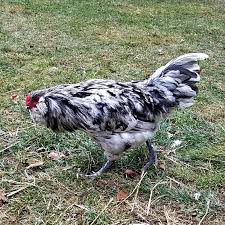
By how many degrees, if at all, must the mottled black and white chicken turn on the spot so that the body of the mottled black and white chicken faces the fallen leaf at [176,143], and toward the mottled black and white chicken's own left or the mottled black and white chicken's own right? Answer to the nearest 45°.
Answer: approximately 135° to the mottled black and white chicken's own right

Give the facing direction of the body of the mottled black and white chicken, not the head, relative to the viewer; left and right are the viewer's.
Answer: facing to the left of the viewer

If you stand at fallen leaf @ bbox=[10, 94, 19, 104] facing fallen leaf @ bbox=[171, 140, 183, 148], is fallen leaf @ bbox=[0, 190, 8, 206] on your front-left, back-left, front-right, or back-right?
front-right

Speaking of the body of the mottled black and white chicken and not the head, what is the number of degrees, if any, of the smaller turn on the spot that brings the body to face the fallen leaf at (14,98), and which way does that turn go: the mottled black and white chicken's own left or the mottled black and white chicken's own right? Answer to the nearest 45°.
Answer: approximately 45° to the mottled black and white chicken's own right

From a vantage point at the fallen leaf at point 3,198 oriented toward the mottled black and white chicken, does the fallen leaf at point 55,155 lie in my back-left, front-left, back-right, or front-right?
front-left

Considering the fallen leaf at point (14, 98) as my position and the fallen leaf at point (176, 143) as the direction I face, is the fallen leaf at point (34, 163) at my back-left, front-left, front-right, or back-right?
front-right

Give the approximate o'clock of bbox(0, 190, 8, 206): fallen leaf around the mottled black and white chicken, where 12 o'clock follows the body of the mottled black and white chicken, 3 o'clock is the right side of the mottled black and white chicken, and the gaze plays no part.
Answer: The fallen leaf is roughly at 11 o'clock from the mottled black and white chicken.

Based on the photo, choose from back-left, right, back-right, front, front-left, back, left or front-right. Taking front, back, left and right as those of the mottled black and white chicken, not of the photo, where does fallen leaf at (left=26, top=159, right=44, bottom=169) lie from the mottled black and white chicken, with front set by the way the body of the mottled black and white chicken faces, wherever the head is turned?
front
